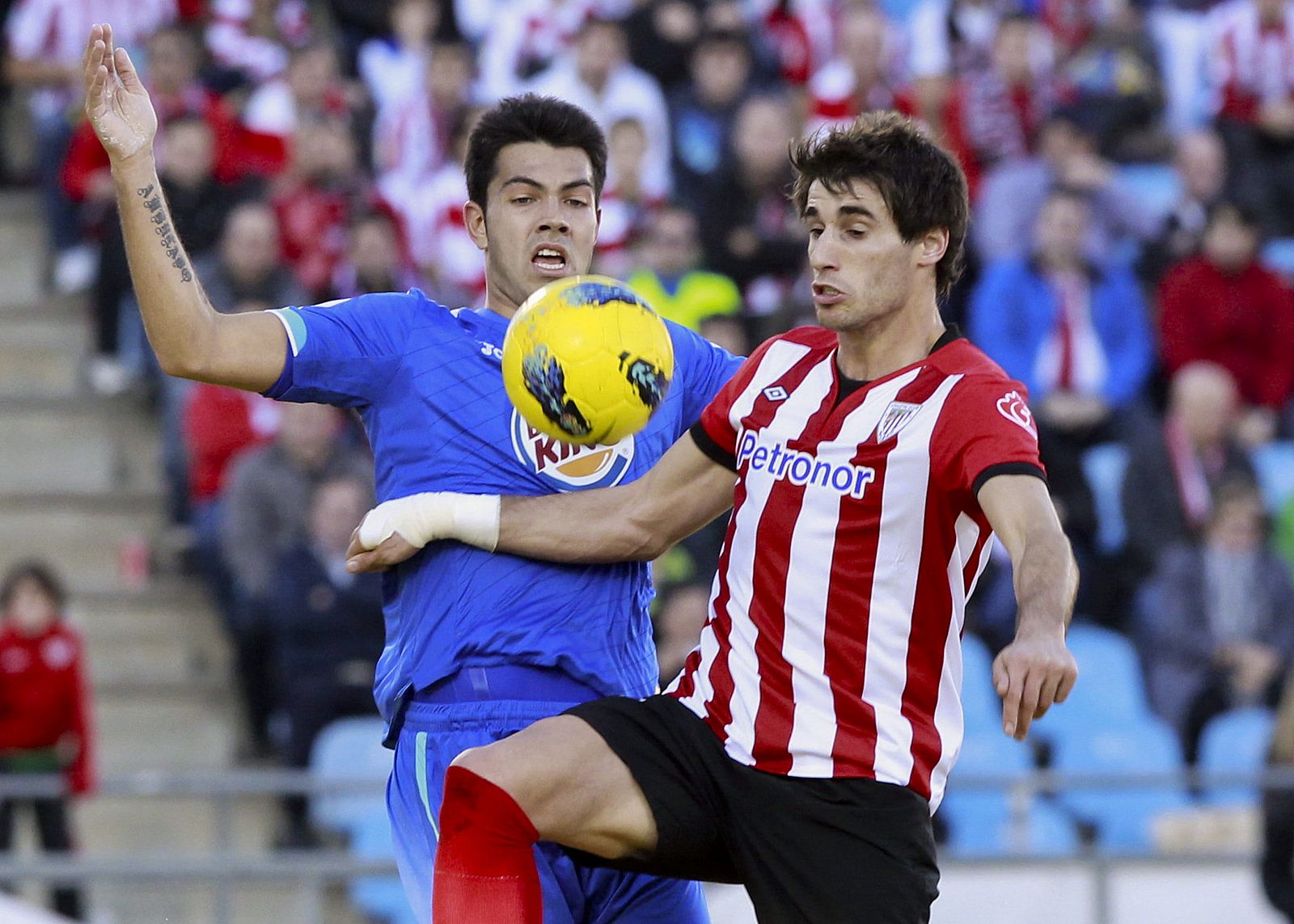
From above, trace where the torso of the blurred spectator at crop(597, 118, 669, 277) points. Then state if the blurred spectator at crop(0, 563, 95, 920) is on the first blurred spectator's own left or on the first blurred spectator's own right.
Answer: on the first blurred spectator's own right

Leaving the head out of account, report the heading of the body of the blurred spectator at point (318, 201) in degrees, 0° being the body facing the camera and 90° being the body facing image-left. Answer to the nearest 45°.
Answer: approximately 0°

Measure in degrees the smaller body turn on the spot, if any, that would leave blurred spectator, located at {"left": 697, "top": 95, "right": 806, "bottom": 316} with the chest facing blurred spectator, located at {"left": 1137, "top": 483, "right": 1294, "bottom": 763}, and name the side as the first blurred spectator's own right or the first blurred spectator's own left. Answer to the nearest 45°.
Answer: approximately 45° to the first blurred spectator's own left

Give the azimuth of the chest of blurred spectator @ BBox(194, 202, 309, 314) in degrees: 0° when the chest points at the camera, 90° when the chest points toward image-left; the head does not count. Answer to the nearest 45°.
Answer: approximately 0°
